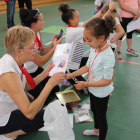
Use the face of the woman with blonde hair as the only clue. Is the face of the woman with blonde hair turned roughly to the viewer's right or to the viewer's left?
to the viewer's right

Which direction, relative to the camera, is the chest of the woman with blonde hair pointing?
to the viewer's right

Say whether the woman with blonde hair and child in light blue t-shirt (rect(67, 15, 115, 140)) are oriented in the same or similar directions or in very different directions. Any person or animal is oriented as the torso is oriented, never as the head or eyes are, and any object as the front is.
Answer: very different directions

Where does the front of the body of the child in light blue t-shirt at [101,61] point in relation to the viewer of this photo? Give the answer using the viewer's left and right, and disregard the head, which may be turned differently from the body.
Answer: facing to the left of the viewer
